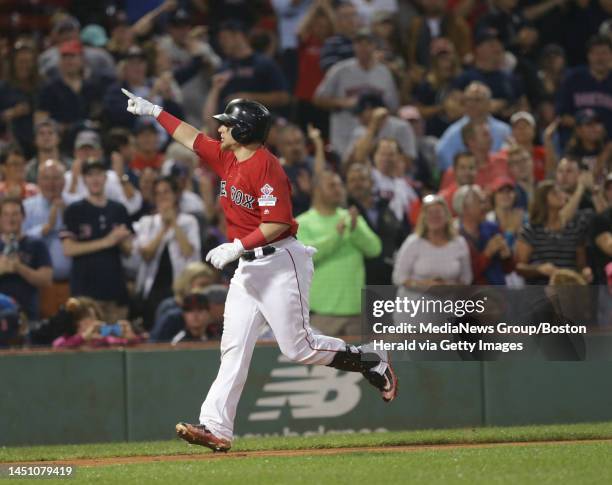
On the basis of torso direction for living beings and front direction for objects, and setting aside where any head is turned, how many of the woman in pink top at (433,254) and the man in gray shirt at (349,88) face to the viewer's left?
0

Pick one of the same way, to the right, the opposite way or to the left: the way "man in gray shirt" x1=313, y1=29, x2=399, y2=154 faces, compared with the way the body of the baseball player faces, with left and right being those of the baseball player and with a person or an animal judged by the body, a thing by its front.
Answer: to the left

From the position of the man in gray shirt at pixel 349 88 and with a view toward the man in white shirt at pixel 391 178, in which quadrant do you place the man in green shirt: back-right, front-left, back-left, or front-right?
front-right

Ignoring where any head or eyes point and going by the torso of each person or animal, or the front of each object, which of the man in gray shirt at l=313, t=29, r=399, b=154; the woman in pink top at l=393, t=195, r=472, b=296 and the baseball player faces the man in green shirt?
the man in gray shirt

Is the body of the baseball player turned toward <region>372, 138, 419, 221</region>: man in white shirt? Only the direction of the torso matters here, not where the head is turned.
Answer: no

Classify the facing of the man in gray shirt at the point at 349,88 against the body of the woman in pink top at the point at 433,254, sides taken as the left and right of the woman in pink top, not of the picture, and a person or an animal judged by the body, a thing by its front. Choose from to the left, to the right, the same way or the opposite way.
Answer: the same way

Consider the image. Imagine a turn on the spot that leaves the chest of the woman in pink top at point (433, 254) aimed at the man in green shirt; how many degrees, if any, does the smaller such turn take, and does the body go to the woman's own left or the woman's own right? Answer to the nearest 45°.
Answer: approximately 90° to the woman's own right

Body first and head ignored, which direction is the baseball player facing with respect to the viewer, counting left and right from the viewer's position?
facing to the left of the viewer

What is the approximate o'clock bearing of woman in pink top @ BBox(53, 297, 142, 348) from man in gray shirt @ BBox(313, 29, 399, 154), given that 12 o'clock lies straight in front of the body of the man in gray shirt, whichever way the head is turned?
The woman in pink top is roughly at 1 o'clock from the man in gray shirt.

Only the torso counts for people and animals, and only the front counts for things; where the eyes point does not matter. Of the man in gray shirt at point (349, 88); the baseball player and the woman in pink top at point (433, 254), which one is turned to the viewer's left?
the baseball player

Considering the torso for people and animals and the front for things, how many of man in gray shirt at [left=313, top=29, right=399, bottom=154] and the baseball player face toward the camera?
1

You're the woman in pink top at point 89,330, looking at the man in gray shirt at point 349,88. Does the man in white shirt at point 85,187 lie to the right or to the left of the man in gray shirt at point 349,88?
left

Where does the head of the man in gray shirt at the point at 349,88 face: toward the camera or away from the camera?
toward the camera

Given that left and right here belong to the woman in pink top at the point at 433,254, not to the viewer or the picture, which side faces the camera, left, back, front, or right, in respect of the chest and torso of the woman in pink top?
front

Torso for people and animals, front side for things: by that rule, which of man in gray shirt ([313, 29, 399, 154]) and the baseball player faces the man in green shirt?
the man in gray shirt

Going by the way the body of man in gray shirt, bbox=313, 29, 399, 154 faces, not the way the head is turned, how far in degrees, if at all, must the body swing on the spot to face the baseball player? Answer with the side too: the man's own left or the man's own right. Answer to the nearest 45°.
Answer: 0° — they already face them

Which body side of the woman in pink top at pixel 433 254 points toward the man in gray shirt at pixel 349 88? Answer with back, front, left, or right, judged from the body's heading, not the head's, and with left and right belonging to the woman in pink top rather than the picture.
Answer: back

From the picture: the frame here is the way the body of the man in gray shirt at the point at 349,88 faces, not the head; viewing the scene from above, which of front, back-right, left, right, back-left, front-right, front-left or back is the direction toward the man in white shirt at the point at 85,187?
front-right
